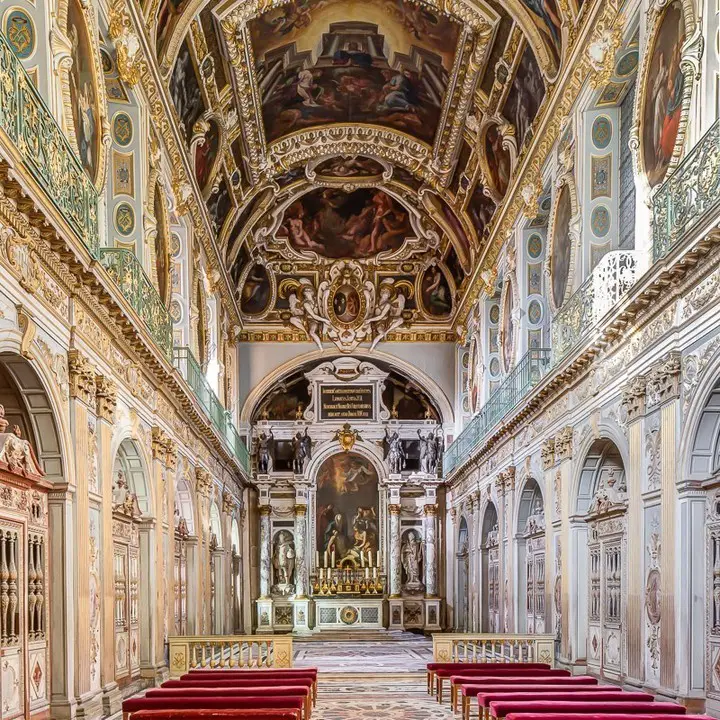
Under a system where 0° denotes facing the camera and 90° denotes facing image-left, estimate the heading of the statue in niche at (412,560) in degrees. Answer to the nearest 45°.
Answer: approximately 0°

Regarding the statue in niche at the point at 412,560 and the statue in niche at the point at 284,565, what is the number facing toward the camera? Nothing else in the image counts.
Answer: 2

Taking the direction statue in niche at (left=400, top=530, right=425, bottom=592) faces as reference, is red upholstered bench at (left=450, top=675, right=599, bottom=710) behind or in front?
in front

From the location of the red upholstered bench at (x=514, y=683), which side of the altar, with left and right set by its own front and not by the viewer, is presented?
front

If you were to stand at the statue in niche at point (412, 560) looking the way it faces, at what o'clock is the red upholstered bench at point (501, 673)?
The red upholstered bench is roughly at 12 o'clock from the statue in niche.

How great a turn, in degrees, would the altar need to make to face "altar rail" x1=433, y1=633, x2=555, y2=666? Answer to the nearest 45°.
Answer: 0° — it already faces it

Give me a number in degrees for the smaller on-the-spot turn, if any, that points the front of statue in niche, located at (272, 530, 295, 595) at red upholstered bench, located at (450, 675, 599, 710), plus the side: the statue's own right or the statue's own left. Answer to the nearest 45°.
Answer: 0° — it already faces it

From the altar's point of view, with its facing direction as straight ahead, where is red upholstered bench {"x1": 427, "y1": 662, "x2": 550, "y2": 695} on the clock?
The red upholstered bench is roughly at 12 o'clock from the altar.

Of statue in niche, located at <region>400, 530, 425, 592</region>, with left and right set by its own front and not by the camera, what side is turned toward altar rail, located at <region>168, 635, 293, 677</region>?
front

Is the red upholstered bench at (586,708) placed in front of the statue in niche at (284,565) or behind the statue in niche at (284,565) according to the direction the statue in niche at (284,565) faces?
in front

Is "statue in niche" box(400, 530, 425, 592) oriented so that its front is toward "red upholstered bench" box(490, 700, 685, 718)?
yes

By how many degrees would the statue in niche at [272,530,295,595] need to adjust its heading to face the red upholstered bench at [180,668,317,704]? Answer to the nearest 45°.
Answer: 0° — it already faces it
